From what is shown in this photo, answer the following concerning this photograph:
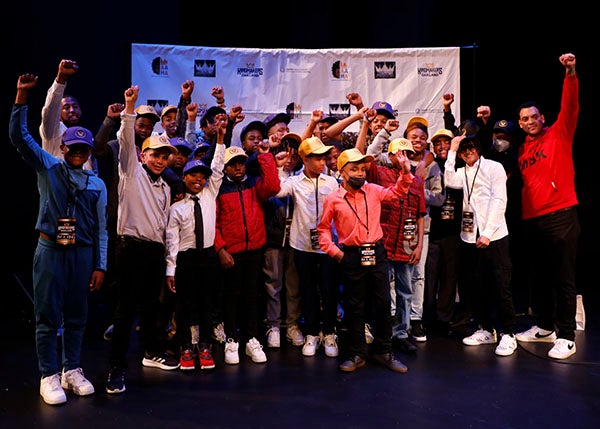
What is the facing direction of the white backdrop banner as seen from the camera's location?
facing the viewer
